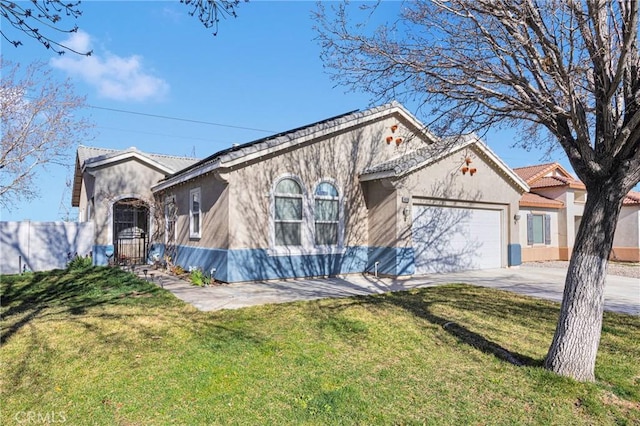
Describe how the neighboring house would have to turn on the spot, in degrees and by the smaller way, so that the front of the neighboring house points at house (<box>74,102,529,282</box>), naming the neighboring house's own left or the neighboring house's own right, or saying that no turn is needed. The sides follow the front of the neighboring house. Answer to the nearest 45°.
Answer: approximately 90° to the neighboring house's own right

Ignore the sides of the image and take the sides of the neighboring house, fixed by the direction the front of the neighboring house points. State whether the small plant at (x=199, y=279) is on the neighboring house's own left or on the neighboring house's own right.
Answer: on the neighboring house's own right

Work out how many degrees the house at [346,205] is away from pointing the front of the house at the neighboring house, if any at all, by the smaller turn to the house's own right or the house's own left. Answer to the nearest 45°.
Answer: approximately 90° to the house's own left

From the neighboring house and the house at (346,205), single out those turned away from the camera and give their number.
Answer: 0

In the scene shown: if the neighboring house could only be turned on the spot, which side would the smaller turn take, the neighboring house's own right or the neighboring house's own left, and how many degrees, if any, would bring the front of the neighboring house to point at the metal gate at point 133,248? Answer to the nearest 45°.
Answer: approximately 90° to the neighboring house's own right

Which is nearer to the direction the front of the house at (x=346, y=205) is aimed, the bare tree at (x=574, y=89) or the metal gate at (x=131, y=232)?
the bare tree
